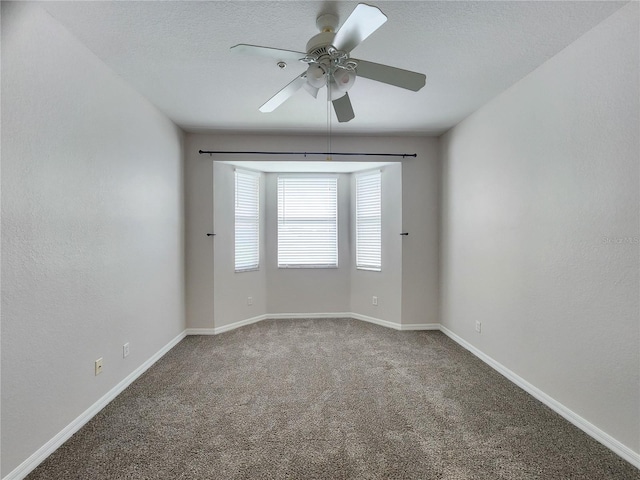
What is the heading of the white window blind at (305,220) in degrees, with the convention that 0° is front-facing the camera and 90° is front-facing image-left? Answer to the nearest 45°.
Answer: approximately 0°

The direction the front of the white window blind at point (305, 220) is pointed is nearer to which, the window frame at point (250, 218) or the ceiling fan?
the ceiling fan

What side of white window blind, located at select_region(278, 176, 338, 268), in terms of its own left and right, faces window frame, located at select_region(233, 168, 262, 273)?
right

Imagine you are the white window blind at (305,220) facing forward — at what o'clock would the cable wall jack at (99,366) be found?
The cable wall jack is roughly at 1 o'clock from the white window blind.

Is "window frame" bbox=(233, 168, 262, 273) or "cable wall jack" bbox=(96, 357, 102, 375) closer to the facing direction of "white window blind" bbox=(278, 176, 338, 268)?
the cable wall jack

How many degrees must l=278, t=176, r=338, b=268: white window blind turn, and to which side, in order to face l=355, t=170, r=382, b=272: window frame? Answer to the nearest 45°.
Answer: approximately 90° to its left

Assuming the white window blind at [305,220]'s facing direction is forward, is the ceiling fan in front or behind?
in front

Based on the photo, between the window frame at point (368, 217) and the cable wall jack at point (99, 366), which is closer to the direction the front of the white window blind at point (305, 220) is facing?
the cable wall jack

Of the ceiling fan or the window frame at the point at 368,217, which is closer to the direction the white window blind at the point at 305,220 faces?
the ceiling fan
